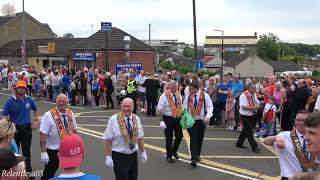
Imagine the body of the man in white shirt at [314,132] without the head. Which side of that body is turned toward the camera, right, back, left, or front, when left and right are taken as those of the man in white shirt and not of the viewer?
left

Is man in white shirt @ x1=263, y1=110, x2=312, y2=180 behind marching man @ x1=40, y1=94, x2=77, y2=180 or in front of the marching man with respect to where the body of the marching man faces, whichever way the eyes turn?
in front

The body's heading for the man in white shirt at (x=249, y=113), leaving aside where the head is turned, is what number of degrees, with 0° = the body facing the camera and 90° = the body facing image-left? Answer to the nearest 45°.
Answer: approximately 315°

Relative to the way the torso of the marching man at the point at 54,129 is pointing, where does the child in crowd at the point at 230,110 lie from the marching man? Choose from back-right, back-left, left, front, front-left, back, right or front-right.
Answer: left

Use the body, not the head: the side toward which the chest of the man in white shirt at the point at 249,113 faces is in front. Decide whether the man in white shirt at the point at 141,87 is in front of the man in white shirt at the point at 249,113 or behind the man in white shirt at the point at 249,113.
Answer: behind

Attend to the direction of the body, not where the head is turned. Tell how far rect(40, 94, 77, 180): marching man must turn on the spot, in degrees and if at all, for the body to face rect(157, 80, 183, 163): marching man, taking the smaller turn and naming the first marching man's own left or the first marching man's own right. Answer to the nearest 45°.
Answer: approximately 90° to the first marching man's own left

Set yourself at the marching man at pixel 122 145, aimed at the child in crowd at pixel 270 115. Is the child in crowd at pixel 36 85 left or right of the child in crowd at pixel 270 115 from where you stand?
left
